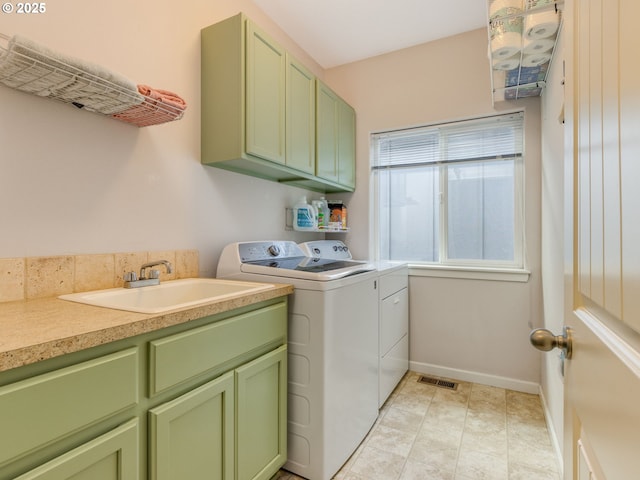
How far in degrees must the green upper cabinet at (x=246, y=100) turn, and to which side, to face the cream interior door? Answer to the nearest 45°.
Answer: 0° — it already faces it

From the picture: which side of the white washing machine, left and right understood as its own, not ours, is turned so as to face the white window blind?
left

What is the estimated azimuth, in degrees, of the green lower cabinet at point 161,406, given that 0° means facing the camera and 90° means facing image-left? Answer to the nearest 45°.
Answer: approximately 315°

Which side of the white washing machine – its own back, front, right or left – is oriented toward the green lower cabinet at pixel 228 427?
right

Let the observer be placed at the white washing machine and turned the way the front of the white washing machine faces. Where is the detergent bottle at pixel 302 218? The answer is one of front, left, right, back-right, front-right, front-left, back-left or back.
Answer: back-left

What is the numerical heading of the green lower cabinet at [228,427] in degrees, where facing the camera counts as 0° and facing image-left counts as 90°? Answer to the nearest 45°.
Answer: approximately 315°

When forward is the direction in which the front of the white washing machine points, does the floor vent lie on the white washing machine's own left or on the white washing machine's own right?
on the white washing machine's own left

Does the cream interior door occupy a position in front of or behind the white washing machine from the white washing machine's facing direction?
in front

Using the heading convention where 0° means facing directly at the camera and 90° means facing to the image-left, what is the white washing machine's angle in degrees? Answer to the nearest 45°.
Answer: approximately 315°
